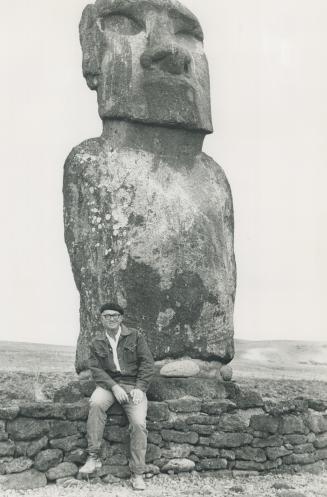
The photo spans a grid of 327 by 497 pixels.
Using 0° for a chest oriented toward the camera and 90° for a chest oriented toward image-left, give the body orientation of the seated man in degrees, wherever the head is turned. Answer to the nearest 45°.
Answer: approximately 0°

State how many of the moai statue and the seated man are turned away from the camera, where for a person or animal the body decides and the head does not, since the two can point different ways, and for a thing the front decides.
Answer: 0
